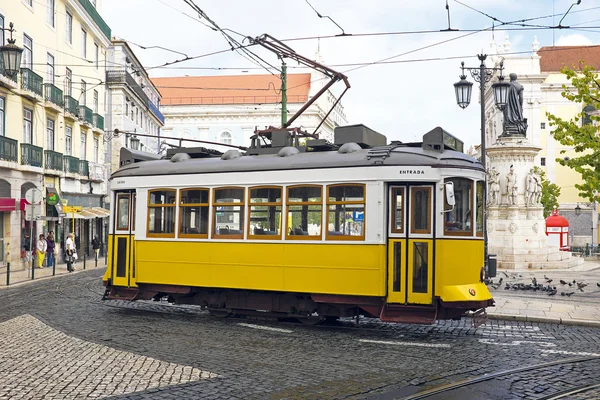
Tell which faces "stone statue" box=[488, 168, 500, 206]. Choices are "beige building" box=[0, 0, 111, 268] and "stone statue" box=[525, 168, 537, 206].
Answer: the beige building

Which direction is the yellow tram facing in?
to the viewer's right

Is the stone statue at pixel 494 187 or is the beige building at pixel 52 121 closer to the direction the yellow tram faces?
the stone statue

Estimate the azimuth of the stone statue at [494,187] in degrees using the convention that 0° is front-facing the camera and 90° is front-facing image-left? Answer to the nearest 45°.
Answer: approximately 45°

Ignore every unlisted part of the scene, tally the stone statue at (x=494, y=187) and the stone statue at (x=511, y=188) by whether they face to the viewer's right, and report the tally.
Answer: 0

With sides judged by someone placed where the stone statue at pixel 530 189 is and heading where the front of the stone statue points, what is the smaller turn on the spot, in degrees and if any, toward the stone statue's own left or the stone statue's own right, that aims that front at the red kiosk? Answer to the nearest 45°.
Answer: approximately 135° to the stone statue's own left

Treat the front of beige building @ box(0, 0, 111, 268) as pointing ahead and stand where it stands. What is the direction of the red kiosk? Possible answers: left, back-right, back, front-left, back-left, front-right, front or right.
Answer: front-left

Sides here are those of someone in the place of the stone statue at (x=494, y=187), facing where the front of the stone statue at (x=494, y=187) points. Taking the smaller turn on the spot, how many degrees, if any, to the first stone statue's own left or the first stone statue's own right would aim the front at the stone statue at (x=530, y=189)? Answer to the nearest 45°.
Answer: approximately 135° to the first stone statue's own left

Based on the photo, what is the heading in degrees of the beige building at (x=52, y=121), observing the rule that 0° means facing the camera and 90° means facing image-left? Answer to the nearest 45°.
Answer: approximately 315°

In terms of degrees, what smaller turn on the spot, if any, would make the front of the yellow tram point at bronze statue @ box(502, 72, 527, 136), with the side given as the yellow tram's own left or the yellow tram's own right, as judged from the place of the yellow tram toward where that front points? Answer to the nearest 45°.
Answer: approximately 45° to the yellow tram's own left

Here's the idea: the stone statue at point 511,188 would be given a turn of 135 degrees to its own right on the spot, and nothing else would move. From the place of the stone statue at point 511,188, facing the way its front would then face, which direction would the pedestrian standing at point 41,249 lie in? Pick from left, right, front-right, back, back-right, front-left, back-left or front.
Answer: front-left

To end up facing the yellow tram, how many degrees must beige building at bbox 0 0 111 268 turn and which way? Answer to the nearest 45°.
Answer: approximately 45° to its right
